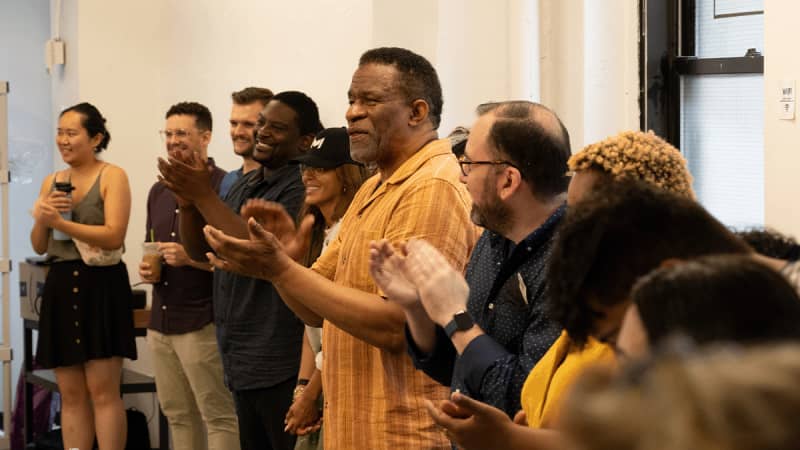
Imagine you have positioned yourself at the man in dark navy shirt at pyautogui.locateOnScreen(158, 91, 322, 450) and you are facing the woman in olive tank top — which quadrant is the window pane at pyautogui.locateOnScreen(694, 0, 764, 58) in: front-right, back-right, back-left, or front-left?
back-right

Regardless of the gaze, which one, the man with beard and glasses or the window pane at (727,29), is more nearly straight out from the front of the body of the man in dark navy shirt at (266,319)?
the man with beard and glasses

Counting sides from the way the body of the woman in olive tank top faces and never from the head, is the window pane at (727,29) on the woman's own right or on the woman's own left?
on the woman's own left

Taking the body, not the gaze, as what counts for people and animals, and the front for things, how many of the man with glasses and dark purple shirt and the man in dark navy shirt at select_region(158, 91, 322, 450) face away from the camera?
0

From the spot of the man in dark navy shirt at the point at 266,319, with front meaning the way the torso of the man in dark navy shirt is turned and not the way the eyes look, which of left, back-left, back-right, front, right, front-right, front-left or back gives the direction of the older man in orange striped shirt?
front-left

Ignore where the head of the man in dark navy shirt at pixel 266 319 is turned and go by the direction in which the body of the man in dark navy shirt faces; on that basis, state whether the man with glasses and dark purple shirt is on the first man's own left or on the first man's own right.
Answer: on the first man's own right
